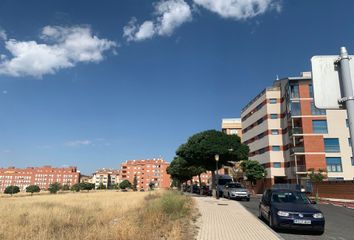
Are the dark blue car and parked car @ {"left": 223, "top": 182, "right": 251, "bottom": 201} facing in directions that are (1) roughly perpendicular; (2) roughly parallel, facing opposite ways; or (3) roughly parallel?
roughly parallel

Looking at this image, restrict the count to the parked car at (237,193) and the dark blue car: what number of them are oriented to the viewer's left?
0

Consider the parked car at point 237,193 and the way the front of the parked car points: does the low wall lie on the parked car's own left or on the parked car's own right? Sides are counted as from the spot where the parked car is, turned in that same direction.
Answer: on the parked car's own left

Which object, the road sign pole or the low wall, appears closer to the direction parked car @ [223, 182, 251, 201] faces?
the road sign pole

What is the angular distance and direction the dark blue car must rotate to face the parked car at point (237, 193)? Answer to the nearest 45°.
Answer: approximately 135° to its left

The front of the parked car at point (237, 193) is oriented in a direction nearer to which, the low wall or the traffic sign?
the traffic sign

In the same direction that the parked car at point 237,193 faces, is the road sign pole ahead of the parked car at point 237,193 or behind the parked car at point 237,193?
ahead

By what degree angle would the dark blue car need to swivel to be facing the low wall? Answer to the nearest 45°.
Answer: approximately 135° to its left
